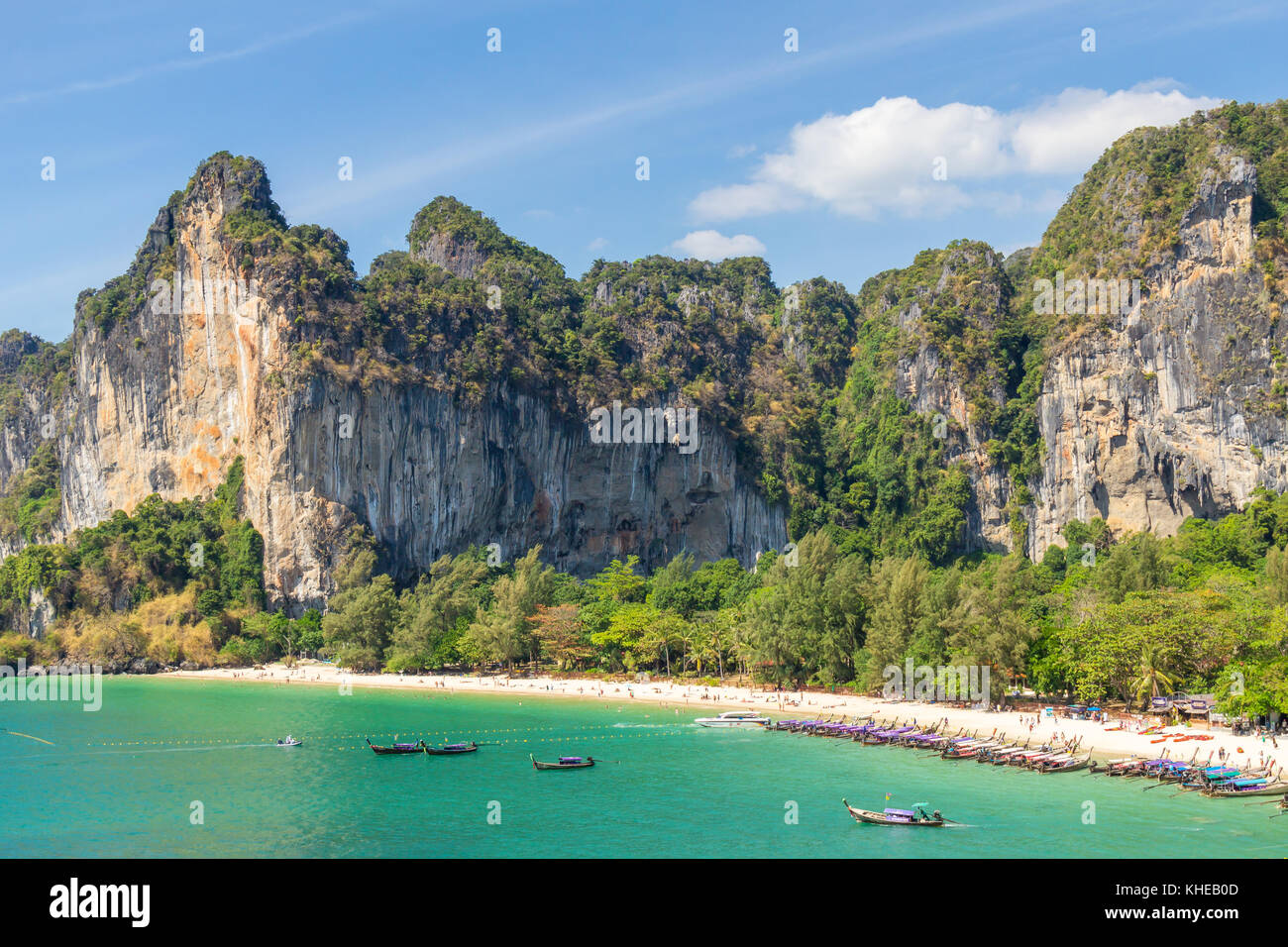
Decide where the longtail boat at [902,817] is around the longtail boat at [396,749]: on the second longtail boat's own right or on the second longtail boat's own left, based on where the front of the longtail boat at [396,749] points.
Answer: on the second longtail boat's own left

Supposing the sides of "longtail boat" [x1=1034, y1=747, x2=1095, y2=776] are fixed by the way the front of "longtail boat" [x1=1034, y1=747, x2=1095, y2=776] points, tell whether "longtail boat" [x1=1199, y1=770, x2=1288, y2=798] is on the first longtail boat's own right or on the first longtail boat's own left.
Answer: on the first longtail boat's own right

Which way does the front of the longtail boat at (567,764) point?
to the viewer's left

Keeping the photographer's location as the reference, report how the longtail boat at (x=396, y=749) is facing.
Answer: facing to the left of the viewer

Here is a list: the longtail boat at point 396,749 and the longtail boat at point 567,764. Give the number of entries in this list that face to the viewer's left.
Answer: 2

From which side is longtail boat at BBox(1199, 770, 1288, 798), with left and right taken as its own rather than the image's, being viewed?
right

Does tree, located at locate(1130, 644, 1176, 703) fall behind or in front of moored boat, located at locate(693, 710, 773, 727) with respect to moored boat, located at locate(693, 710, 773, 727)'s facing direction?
behind

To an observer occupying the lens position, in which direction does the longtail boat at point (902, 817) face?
facing to the left of the viewer

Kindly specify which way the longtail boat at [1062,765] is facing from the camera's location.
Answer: facing away from the viewer and to the right of the viewer

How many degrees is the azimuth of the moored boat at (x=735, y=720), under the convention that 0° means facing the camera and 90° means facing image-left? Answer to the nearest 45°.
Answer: approximately 90°
